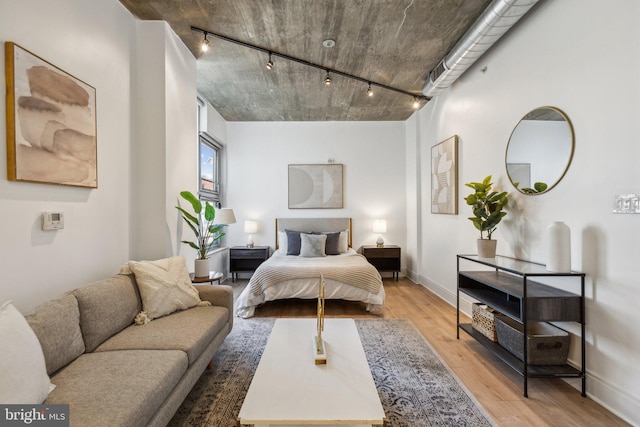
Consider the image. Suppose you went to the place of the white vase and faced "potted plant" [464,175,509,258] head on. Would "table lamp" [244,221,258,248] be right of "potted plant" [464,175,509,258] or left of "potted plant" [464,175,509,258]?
left

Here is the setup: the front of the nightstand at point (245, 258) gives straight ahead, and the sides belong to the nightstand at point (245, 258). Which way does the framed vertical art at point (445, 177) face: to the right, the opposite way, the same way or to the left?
to the right

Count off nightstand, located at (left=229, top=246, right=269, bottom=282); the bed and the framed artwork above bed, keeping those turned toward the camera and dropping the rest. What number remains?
3

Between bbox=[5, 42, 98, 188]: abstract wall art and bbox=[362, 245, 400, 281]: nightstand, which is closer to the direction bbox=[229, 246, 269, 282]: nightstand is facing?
the abstract wall art

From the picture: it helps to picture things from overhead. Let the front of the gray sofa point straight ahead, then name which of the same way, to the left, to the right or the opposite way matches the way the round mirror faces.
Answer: the opposite way

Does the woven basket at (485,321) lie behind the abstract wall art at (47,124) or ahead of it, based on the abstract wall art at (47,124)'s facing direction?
ahead

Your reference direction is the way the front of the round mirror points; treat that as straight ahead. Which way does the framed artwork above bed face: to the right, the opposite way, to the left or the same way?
to the left

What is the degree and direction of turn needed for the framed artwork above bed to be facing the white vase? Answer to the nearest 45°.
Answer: approximately 45° to its left

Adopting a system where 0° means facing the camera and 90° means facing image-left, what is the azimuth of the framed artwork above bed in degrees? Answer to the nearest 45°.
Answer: approximately 0°

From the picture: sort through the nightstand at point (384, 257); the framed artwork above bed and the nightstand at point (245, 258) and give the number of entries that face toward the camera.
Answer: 3

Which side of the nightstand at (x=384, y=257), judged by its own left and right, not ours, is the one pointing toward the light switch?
front

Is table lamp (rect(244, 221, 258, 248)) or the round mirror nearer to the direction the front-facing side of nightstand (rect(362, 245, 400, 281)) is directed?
the round mirror

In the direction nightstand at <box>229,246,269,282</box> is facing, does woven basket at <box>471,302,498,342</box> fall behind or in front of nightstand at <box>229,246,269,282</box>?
in front

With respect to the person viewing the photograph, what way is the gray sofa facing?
facing the viewer and to the right of the viewer
